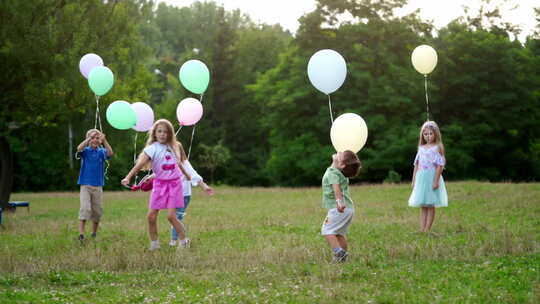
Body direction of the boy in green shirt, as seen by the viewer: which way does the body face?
to the viewer's left

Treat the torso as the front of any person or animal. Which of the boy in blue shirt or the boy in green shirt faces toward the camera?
the boy in blue shirt

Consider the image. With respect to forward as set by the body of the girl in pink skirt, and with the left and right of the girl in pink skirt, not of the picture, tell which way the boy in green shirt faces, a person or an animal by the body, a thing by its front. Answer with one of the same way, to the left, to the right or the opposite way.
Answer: to the right

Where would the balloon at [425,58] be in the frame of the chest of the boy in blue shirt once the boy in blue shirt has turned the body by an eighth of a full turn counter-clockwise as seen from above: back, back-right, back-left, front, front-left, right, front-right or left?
front-left

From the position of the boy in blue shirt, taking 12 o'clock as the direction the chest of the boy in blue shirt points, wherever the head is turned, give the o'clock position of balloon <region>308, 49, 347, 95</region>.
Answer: The balloon is roughly at 10 o'clock from the boy in blue shirt.

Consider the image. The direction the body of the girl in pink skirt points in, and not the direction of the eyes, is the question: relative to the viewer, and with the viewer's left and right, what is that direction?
facing the viewer

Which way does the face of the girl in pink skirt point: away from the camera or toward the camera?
toward the camera

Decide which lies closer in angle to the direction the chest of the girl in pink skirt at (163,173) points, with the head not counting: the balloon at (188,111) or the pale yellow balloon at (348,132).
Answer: the pale yellow balloon

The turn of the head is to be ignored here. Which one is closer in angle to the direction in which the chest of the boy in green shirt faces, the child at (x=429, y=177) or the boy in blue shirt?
the boy in blue shirt

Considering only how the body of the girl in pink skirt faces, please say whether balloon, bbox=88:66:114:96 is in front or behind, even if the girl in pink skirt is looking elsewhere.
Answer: behind

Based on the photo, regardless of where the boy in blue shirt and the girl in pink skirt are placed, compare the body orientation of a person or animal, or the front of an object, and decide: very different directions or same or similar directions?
same or similar directions

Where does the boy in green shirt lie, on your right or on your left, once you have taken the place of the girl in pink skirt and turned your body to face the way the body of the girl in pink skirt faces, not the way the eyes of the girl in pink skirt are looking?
on your left

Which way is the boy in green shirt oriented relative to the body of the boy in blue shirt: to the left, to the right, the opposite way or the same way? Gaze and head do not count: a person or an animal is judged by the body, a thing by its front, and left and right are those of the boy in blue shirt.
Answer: to the right

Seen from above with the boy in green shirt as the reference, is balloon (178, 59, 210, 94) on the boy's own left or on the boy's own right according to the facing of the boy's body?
on the boy's own right

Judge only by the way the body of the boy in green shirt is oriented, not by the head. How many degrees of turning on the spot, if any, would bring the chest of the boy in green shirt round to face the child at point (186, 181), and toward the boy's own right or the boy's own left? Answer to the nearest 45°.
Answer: approximately 45° to the boy's own right

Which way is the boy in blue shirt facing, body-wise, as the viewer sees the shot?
toward the camera

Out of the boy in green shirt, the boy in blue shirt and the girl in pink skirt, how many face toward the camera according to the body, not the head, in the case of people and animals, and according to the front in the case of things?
2

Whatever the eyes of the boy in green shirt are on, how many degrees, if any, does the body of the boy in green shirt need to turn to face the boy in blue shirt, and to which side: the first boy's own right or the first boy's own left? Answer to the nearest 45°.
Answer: approximately 45° to the first boy's own right

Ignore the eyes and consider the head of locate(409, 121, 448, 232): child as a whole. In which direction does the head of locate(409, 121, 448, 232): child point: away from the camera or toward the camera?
toward the camera

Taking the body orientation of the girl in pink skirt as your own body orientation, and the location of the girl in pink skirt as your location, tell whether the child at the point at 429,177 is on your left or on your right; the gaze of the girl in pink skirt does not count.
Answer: on your left
